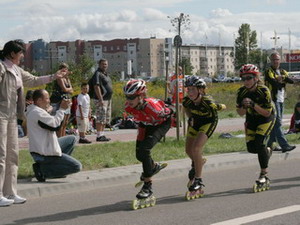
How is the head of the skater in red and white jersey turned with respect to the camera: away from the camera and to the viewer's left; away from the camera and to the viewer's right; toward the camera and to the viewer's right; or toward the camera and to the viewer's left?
toward the camera and to the viewer's left

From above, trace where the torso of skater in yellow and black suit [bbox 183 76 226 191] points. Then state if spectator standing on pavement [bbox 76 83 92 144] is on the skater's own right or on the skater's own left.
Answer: on the skater's own right

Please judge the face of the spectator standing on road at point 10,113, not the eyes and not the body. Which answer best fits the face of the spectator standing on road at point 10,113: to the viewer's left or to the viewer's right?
to the viewer's right

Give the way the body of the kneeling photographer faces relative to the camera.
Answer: to the viewer's right

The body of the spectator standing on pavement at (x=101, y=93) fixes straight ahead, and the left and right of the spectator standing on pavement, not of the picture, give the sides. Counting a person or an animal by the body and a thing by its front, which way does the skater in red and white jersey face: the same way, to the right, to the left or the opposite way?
to the right

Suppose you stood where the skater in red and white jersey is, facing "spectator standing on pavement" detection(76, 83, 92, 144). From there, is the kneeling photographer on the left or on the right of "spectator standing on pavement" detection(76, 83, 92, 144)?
left

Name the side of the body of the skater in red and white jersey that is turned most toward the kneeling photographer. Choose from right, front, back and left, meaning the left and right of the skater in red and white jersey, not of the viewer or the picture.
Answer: right

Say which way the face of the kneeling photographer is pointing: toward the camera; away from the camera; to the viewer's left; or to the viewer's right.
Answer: to the viewer's right

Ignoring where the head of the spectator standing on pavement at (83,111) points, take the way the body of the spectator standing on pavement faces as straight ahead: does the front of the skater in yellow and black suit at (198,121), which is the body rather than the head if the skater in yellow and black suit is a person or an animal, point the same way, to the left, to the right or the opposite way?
to the right

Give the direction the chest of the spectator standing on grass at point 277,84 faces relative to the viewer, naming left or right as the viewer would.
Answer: facing the viewer and to the right of the viewer

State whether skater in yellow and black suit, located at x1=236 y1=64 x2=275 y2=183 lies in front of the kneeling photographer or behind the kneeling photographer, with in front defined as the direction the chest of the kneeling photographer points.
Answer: in front

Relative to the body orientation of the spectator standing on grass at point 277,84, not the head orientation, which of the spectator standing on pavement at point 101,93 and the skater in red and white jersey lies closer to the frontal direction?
the skater in red and white jersey

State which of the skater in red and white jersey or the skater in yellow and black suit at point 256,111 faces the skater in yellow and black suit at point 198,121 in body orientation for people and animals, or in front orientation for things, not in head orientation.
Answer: the skater in yellow and black suit at point 256,111

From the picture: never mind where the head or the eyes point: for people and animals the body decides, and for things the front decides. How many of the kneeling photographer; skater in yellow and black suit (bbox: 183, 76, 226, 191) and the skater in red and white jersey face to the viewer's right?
1
